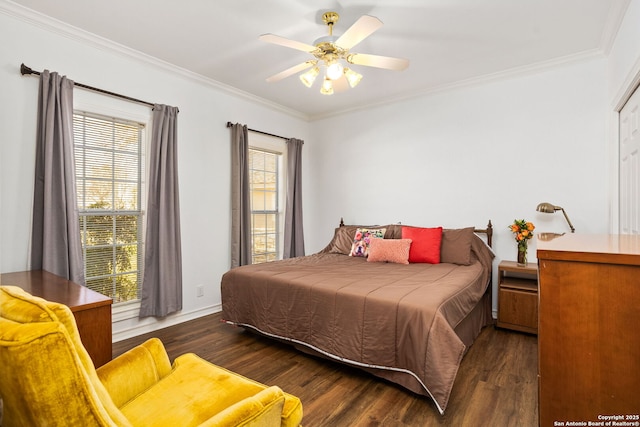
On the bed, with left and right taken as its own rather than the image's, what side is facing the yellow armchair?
front

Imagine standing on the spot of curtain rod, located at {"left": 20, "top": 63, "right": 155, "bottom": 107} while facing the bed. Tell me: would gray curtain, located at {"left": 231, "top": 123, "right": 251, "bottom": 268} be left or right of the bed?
left

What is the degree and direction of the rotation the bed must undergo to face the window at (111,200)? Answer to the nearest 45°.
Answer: approximately 45° to its right

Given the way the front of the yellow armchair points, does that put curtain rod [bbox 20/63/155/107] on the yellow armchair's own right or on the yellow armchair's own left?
on the yellow armchair's own left

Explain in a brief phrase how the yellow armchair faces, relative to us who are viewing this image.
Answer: facing away from the viewer and to the right of the viewer

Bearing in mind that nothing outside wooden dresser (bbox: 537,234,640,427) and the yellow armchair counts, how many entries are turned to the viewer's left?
1

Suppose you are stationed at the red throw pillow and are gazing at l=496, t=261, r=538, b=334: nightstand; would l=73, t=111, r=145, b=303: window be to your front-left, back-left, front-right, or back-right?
back-right

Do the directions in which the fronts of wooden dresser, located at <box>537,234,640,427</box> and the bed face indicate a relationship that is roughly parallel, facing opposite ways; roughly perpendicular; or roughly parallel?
roughly perpendicular

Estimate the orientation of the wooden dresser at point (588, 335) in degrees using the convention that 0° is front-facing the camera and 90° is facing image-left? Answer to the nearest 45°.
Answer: approximately 90°

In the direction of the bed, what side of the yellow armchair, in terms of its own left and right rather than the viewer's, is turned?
front
